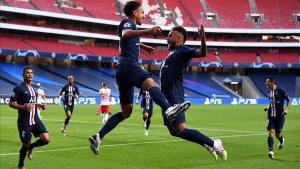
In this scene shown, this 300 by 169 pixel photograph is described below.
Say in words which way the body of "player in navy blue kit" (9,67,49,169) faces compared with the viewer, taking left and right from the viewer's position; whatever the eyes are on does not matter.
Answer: facing the viewer and to the right of the viewer

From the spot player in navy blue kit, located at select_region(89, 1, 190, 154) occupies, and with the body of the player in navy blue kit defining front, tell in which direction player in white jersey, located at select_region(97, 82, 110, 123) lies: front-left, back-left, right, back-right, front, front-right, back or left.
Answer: left

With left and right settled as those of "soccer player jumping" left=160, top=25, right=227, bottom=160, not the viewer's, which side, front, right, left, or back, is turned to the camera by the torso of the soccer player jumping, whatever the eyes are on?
left

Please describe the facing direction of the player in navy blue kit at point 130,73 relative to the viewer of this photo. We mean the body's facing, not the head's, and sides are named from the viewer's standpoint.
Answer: facing to the right of the viewer

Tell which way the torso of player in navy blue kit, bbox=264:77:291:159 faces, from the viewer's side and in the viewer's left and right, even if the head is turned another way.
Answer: facing the viewer and to the left of the viewer

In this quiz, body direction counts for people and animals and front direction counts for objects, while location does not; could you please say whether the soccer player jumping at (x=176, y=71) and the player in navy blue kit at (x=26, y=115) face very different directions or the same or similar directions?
very different directions

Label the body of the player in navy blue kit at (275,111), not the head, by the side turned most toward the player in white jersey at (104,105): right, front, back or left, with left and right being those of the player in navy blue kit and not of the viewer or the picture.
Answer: right

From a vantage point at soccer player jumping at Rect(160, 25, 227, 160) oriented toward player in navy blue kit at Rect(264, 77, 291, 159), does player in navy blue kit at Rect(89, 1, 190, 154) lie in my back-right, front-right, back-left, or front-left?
back-left

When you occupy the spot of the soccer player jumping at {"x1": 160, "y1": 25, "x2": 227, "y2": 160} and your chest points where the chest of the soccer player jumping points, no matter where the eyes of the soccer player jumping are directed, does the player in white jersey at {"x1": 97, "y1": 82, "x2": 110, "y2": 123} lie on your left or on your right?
on your right

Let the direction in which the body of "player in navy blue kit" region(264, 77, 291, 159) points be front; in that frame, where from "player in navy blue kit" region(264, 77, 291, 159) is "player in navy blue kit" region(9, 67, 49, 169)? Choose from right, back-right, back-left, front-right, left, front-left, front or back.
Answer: front

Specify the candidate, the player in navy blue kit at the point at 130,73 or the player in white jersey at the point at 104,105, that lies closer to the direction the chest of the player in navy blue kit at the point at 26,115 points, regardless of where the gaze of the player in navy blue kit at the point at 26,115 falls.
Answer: the player in navy blue kit

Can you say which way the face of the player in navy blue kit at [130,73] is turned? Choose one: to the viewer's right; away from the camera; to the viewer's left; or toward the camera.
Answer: to the viewer's right
